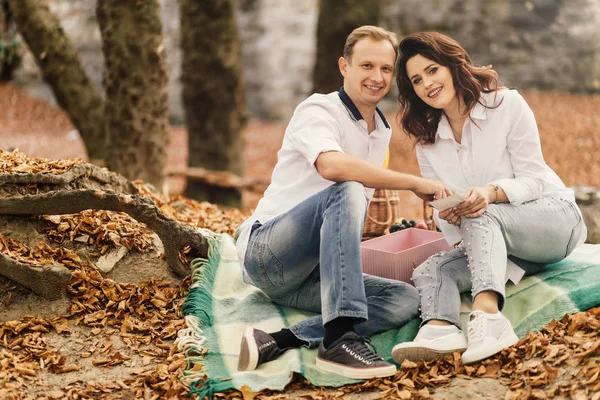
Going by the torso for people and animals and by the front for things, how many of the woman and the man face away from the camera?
0

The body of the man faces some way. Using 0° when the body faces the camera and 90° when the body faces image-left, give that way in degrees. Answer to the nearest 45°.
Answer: approximately 315°

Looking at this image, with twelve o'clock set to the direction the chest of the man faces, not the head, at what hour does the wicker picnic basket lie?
The wicker picnic basket is roughly at 8 o'clock from the man.

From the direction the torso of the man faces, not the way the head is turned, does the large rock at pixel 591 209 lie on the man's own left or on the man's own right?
on the man's own left

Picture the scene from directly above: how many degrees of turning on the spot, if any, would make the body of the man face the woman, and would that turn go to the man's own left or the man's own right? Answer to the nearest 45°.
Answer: approximately 90° to the man's own left
